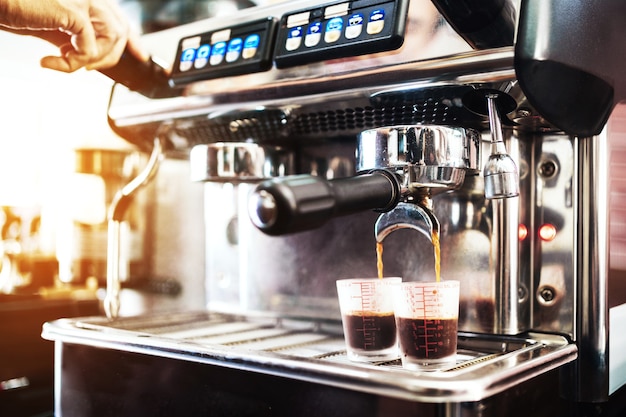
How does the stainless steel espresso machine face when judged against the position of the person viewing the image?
facing the viewer and to the left of the viewer
